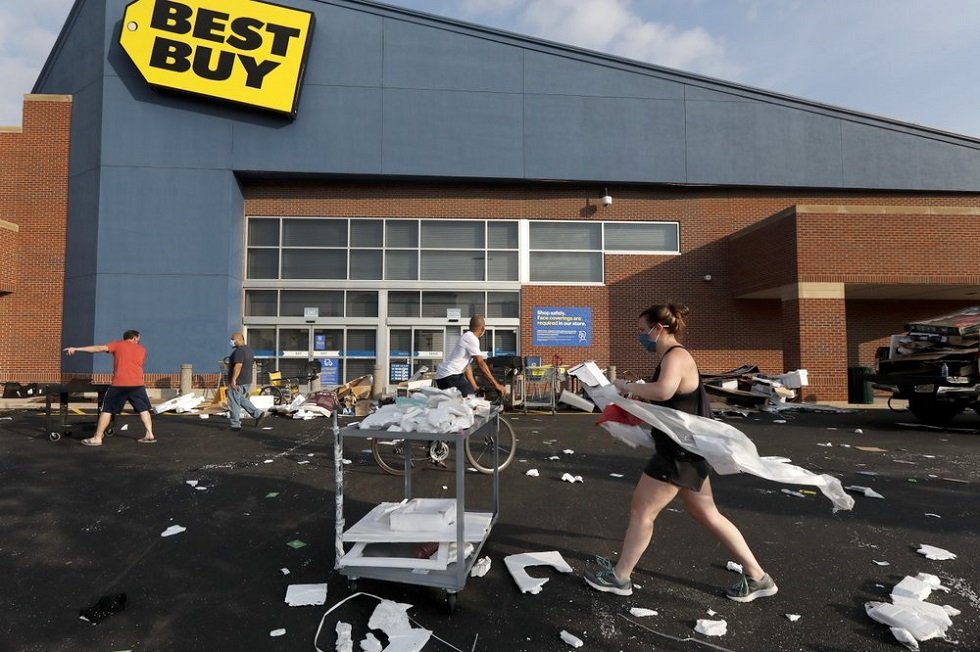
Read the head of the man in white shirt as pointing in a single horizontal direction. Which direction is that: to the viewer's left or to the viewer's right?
to the viewer's right

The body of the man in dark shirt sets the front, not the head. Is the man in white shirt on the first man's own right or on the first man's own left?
on the first man's own left

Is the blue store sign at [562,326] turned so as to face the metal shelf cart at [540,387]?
yes

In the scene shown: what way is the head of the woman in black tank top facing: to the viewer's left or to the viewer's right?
to the viewer's left

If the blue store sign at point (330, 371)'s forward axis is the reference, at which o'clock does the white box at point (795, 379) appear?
The white box is roughly at 10 o'clock from the blue store sign.

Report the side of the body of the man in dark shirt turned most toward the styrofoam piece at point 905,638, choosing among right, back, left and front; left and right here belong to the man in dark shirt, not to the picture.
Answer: left

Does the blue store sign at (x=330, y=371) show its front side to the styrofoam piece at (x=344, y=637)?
yes

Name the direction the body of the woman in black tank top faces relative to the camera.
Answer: to the viewer's left

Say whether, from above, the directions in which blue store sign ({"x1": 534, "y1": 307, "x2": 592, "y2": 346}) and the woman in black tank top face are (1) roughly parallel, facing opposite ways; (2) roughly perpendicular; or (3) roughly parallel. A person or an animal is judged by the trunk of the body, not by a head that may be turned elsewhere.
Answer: roughly perpendicular

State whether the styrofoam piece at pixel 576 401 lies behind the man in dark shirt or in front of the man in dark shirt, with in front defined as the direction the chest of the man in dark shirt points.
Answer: behind

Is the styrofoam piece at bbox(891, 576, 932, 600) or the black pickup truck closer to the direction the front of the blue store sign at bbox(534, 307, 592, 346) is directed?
the styrofoam piece
